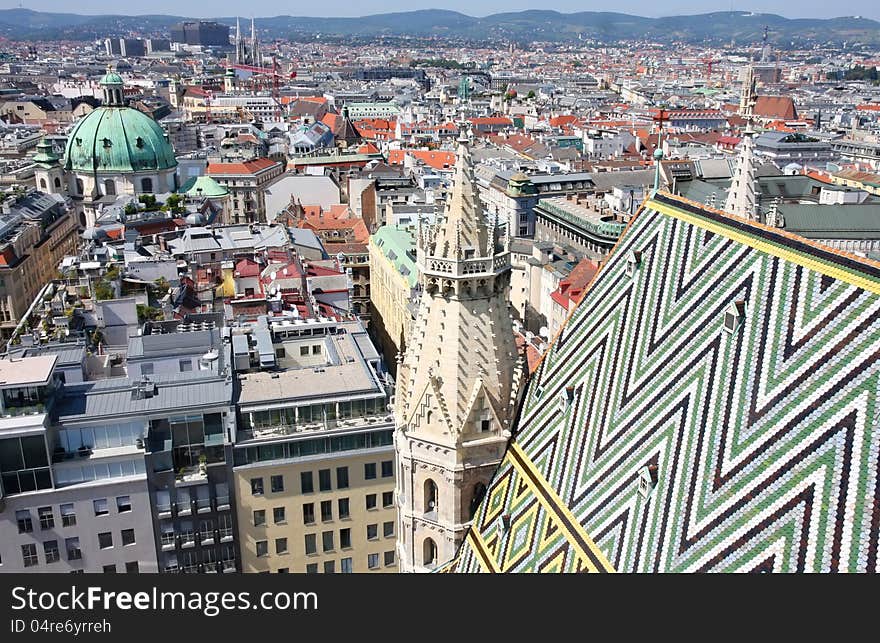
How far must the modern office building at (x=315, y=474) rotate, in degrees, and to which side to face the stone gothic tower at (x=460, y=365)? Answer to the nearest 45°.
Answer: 0° — it already faces it

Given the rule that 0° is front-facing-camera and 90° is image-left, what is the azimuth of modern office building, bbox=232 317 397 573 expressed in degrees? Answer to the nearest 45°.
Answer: approximately 0°
